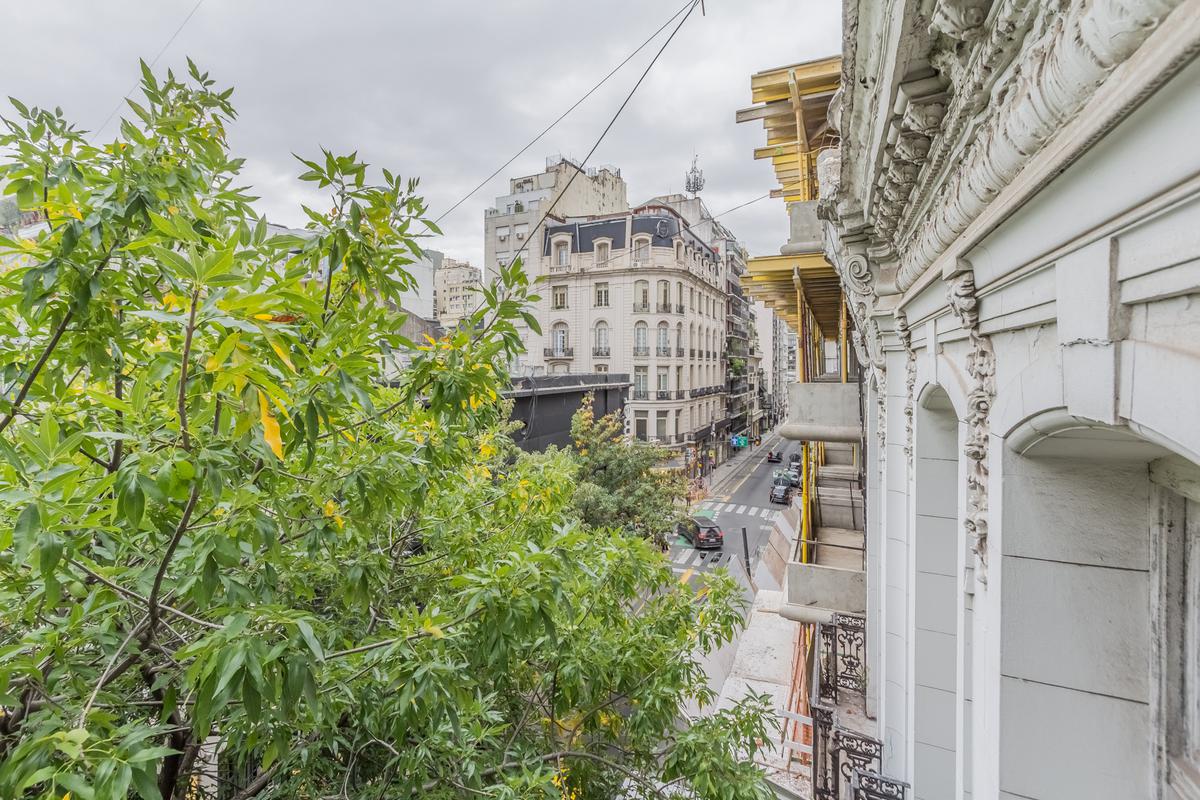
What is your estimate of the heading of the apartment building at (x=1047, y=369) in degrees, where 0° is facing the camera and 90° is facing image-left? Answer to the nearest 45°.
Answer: approximately 90°

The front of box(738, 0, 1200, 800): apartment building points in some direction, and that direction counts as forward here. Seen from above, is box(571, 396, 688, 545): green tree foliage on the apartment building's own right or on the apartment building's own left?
on the apartment building's own right

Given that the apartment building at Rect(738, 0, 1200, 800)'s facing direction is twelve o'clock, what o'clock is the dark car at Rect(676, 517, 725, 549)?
The dark car is roughly at 2 o'clock from the apartment building.

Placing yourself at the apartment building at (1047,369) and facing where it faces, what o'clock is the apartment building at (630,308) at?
the apartment building at (630,308) is roughly at 2 o'clock from the apartment building at (1047,369).

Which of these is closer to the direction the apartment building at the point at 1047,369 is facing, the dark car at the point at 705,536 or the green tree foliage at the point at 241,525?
the green tree foliage
